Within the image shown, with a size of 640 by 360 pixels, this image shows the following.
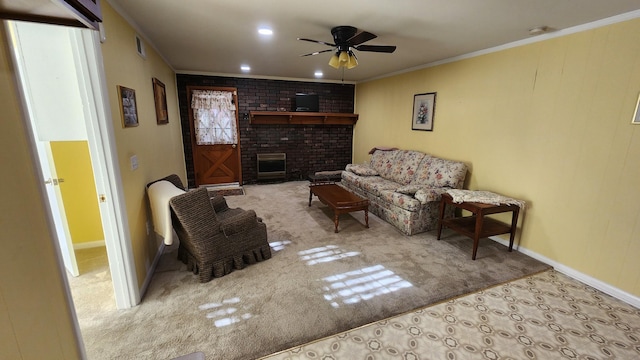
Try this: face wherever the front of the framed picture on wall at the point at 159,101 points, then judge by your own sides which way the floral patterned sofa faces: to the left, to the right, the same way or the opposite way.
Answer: the opposite way

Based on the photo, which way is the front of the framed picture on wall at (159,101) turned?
to the viewer's right

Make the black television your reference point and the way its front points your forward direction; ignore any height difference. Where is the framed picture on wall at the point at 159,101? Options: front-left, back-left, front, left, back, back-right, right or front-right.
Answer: front-right

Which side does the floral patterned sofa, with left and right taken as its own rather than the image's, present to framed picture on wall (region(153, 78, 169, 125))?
front

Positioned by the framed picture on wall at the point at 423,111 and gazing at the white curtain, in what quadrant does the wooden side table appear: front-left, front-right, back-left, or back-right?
back-left

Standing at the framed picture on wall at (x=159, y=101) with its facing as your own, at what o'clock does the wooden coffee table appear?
The wooden coffee table is roughly at 1 o'clock from the framed picture on wall.

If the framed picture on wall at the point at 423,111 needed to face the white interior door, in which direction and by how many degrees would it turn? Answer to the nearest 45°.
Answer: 0° — it already faces it

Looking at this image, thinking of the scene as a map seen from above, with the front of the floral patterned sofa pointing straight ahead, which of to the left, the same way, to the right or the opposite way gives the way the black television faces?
to the left

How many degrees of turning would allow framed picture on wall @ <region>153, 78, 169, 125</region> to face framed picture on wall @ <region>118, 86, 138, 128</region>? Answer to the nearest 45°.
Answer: approximately 90° to its right

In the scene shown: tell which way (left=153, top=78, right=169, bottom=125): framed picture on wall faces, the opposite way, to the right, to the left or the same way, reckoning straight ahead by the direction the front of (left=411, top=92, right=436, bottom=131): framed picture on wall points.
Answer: the opposite way

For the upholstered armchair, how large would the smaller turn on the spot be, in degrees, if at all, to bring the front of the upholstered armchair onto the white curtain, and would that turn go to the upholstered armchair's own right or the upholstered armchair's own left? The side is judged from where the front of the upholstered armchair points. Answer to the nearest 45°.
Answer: approximately 45° to the upholstered armchair's own left

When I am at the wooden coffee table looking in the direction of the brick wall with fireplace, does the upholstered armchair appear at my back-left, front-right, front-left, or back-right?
back-left

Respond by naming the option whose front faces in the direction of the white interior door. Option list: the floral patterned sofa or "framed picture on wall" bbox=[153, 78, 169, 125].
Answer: the floral patterned sofa

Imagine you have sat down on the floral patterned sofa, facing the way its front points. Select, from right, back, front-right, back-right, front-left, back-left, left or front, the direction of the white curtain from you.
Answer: front-right
